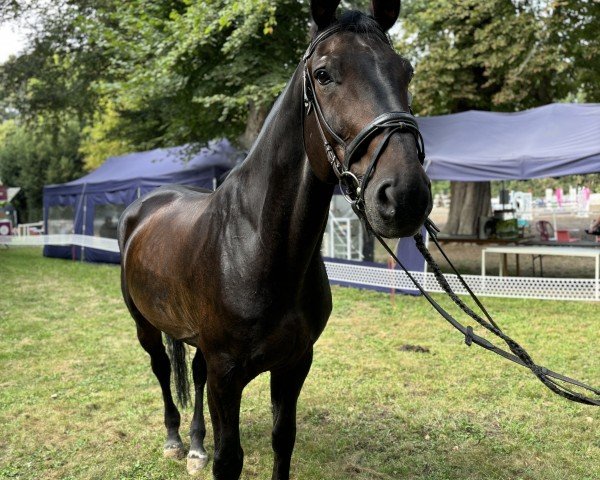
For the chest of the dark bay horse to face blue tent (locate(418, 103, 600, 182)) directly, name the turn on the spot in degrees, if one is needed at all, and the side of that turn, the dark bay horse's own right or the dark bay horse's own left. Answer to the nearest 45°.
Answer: approximately 90° to the dark bay horse's own left

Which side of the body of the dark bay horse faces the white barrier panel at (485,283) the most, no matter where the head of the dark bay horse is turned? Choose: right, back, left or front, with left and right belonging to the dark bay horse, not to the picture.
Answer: left

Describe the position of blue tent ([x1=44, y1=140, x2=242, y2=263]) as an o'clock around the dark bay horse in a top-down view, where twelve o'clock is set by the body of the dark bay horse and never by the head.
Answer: The blue tent is roughly at 7 o'clock from the dark bay horse.

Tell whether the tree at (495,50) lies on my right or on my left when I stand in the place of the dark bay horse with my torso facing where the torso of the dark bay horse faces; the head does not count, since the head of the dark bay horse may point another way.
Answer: on my left

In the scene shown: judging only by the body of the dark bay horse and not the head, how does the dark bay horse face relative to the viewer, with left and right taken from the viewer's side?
facing the viewer and to the right of the viewer
